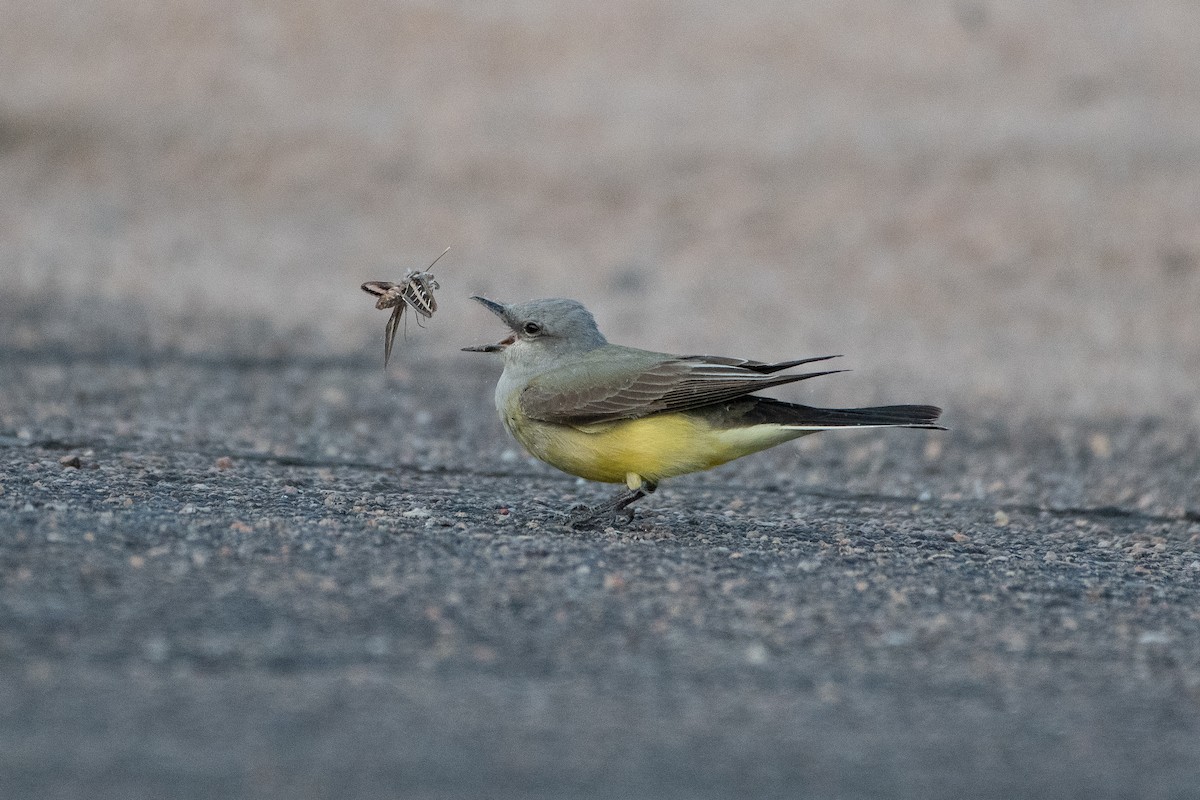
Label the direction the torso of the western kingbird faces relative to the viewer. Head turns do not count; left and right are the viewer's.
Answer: facing to the left of the viewer
